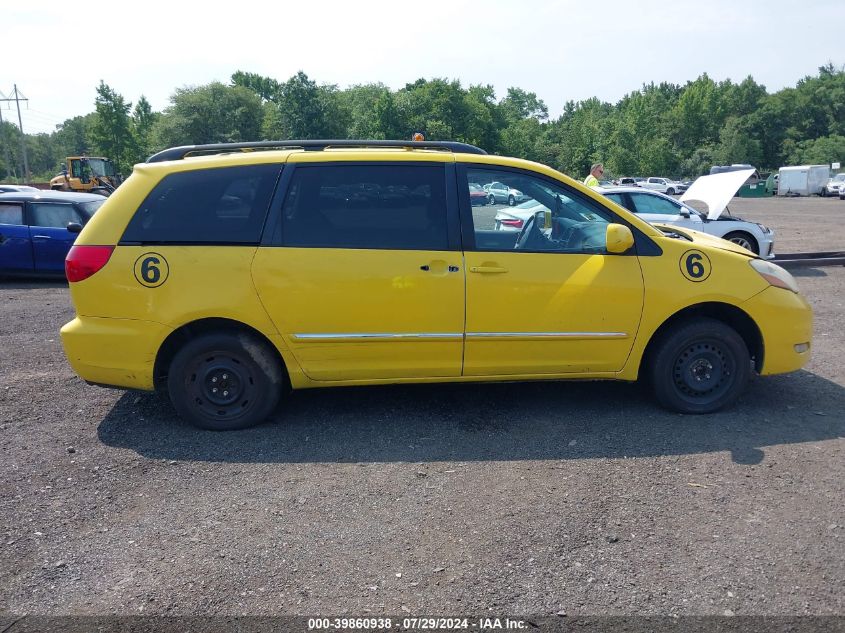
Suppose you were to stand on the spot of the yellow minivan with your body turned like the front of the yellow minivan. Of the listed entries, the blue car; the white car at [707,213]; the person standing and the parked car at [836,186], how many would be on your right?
0

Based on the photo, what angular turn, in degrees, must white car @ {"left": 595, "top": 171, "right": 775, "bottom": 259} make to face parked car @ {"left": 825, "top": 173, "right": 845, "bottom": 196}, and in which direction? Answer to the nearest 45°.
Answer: approximately 90° to its left

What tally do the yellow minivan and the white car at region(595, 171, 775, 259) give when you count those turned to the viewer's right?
2

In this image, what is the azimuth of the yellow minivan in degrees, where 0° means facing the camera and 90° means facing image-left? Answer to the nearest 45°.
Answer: approximately 270°

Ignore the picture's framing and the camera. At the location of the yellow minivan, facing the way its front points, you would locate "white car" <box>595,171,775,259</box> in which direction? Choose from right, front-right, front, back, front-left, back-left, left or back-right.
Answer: front-left

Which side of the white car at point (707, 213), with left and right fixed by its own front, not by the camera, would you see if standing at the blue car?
back

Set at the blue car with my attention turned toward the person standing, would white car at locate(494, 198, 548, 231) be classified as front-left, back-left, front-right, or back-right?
front-right

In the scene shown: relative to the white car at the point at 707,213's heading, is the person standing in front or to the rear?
to the rear

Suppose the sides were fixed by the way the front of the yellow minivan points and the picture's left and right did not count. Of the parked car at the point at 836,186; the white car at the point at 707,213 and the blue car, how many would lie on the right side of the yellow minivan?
0

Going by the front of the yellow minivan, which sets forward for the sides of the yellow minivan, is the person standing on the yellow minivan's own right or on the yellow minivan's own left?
on the yellow minivan's own left

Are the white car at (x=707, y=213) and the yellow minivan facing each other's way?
no

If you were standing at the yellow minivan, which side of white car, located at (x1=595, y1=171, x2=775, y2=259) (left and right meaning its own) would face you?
right

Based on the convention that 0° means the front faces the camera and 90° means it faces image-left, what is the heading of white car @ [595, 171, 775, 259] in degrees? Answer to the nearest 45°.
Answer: approximately 270°

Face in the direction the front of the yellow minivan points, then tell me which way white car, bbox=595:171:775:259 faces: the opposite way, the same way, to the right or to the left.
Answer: the same way
